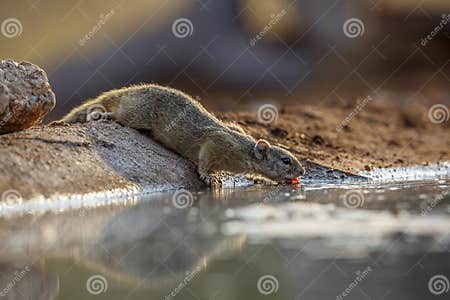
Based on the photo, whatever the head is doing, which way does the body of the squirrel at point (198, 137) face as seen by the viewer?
to the viewer's right

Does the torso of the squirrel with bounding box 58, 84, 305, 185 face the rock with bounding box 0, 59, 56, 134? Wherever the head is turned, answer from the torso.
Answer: no
